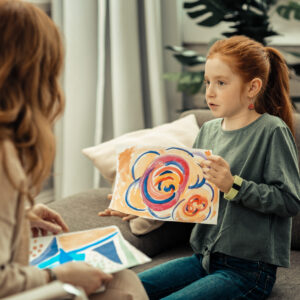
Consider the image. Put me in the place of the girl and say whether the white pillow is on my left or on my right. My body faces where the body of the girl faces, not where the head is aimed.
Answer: on my right

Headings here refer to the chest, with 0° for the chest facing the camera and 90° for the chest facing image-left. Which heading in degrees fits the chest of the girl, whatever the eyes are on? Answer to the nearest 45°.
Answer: approximately 45°

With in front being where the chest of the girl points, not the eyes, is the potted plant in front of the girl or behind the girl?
behind

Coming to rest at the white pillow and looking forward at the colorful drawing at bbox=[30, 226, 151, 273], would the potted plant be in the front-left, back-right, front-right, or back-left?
back-left
